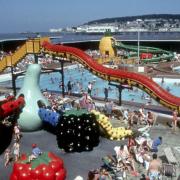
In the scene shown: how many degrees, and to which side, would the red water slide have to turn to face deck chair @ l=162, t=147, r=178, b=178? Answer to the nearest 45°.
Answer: approximately 90° to its right

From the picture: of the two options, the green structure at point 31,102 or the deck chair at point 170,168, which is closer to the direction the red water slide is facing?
the deck chair

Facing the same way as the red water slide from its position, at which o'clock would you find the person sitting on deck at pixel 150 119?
The person sitting on deck is roughly at 2 o'clock from the red water slide.

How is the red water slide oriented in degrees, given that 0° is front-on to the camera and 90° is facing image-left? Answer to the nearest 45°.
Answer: approximately 270°
